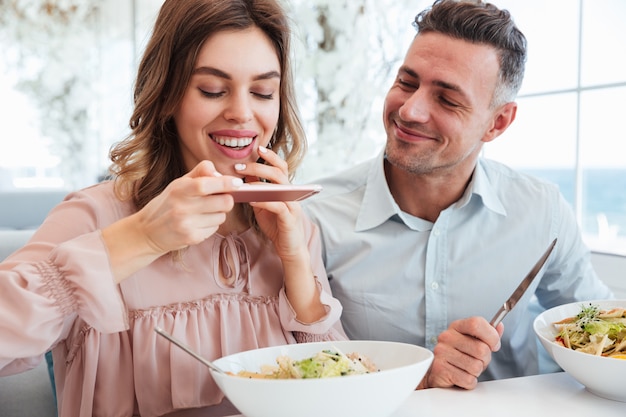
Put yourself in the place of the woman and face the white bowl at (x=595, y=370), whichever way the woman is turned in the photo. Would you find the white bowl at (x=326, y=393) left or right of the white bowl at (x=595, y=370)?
right

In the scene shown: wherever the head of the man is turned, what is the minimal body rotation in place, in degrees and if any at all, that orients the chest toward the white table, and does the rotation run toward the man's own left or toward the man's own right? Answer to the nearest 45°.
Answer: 0° — they already face it

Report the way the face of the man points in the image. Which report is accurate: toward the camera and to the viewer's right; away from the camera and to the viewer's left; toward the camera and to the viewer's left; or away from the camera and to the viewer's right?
toward the camera and to the viewer's left

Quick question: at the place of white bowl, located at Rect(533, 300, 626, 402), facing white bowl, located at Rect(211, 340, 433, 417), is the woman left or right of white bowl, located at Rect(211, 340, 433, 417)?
right

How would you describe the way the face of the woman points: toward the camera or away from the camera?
toward the camera

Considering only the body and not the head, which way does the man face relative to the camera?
toward the camera

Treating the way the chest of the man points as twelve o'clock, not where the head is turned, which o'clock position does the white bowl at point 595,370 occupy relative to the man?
The white bowl is roughly at 11 o'clock from the man.

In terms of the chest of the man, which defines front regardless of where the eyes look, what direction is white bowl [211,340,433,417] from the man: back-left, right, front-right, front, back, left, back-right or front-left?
front

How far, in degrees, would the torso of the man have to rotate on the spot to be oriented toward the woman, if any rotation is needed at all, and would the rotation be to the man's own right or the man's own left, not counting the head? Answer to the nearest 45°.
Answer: approximately 45° to the man's own right
